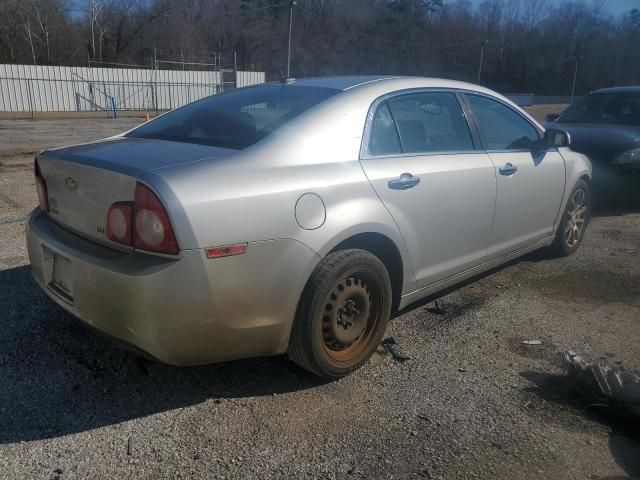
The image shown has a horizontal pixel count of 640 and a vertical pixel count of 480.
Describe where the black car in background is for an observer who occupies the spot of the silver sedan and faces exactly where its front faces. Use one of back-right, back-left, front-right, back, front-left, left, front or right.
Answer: front

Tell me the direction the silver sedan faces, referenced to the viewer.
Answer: facing away from the viewer and to the right of the viewer

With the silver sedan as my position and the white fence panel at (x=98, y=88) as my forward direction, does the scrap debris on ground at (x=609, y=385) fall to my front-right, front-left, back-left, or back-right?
back-right

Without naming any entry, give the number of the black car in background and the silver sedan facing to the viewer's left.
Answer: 0

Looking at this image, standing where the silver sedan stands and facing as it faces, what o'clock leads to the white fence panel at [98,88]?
The white fence panel is roughly at 10 o'clock from the silver sedan.

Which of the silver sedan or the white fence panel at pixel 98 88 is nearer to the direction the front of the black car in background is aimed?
the silver sedan

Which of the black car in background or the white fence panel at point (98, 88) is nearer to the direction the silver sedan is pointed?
the black car in background

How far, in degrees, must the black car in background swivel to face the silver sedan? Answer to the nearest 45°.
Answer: approximately 45° to its right
